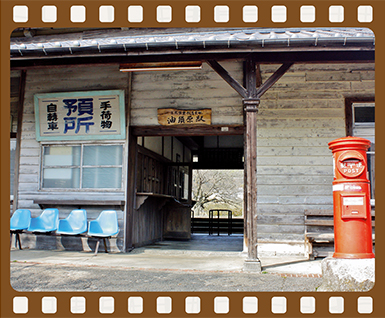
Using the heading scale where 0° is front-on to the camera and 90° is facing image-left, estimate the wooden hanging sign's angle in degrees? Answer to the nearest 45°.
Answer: approximately 0°

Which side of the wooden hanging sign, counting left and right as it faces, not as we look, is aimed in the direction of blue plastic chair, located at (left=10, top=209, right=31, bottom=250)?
right

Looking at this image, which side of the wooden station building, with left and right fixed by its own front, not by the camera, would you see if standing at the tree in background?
back

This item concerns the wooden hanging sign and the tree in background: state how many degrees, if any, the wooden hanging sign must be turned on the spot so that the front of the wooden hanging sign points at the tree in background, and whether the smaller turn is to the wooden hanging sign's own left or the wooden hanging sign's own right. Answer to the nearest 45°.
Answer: approximately 180°

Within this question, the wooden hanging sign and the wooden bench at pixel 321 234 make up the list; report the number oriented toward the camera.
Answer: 2

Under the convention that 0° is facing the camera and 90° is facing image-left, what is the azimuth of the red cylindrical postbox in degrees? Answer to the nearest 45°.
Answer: approximately 0°

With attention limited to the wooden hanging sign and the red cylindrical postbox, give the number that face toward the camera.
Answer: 2

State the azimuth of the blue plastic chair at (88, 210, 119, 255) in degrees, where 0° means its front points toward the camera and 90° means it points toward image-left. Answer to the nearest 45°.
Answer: approximately 45°

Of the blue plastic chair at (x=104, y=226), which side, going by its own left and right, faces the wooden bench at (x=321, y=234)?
left
